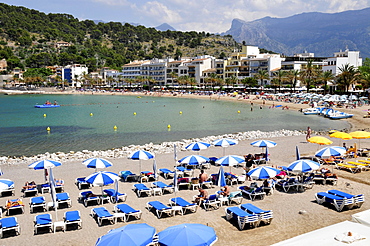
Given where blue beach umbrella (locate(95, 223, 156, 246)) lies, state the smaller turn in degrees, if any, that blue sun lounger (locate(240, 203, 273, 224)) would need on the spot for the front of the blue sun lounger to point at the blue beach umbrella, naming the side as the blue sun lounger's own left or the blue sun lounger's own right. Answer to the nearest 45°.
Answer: approximately 90° to the blue sun lounger's own left

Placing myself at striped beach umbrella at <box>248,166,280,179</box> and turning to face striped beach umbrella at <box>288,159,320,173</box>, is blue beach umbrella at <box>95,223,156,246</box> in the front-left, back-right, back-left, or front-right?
back-right

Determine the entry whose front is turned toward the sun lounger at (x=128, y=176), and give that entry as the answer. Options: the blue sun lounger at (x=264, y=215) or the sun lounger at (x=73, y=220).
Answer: the blue sun lounger
